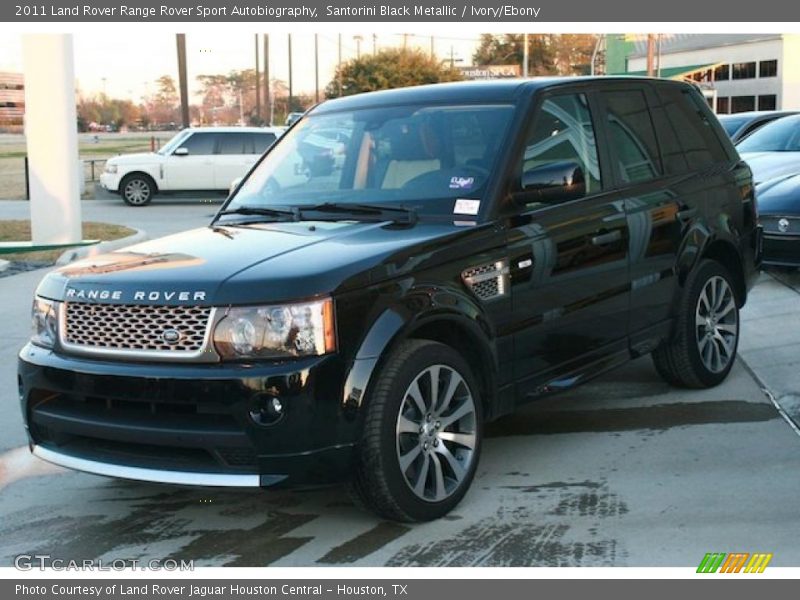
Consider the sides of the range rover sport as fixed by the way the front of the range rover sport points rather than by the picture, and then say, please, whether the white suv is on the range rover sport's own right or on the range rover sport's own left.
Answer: on the range rover sport's own right

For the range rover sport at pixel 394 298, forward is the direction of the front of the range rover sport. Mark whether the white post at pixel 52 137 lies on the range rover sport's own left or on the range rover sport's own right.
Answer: on the range rover sport's own right

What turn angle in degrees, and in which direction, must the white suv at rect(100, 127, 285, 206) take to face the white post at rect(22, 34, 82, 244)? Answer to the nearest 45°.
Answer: approximately 90° to its left

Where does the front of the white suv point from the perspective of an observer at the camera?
facing to the left of the viewer

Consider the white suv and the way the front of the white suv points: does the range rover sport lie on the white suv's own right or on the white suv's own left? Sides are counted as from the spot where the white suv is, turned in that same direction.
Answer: on the white suv's own left

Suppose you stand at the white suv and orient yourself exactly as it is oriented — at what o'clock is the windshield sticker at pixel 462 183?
The windshield sticker is roughly at 9 o'clock from the white suv.

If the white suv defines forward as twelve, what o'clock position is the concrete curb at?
The concrete curb is roughly at 9 o'clock from the white suv.
